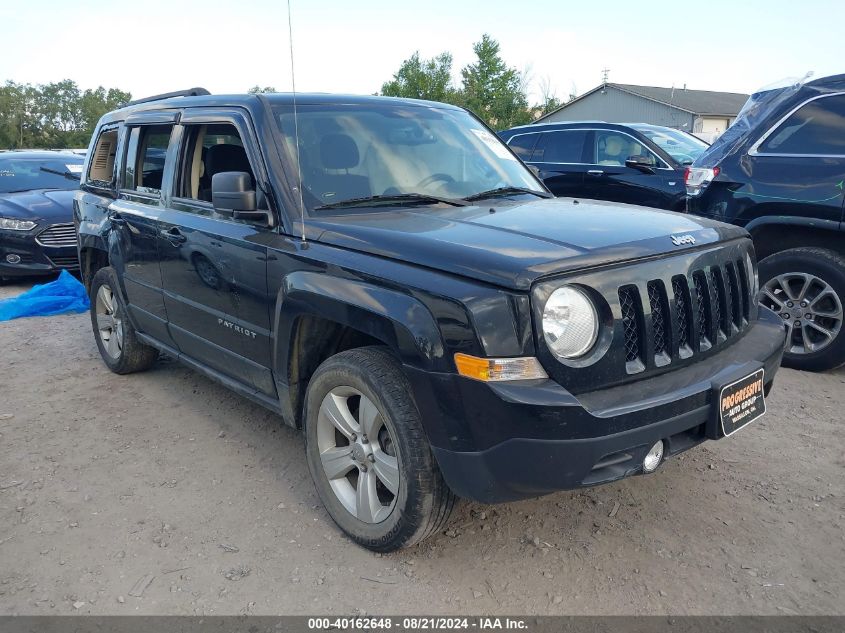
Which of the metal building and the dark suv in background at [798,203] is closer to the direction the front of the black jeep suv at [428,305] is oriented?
the dark suv in background

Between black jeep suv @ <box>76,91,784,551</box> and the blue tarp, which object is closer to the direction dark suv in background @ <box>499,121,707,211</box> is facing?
the black jeep suv

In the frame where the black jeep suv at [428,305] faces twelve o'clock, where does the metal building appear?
The metal building is roughly at 8 o'clock from the black jeep suv.

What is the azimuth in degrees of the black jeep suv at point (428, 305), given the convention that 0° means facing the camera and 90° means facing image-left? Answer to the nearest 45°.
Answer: approximately 315°

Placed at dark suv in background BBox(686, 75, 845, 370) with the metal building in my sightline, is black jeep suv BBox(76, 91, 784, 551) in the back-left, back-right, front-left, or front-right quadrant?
back-left

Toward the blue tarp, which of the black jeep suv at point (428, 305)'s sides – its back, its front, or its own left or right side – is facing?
back

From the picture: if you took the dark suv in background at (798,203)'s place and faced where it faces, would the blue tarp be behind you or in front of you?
behind

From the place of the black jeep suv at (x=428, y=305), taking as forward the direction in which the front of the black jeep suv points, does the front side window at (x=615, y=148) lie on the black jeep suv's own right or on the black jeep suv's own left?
on the black jeep suv's own left

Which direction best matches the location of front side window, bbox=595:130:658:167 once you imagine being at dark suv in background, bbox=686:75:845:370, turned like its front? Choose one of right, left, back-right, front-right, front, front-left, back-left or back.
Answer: back-left

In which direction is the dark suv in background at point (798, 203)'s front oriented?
to the viewer's right

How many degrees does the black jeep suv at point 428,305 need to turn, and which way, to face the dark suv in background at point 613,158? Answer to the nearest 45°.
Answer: approximately 135° to its left

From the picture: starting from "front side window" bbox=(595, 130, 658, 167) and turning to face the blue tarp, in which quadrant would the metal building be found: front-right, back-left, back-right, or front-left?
back-right

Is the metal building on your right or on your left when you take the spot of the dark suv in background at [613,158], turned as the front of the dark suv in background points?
on your left
